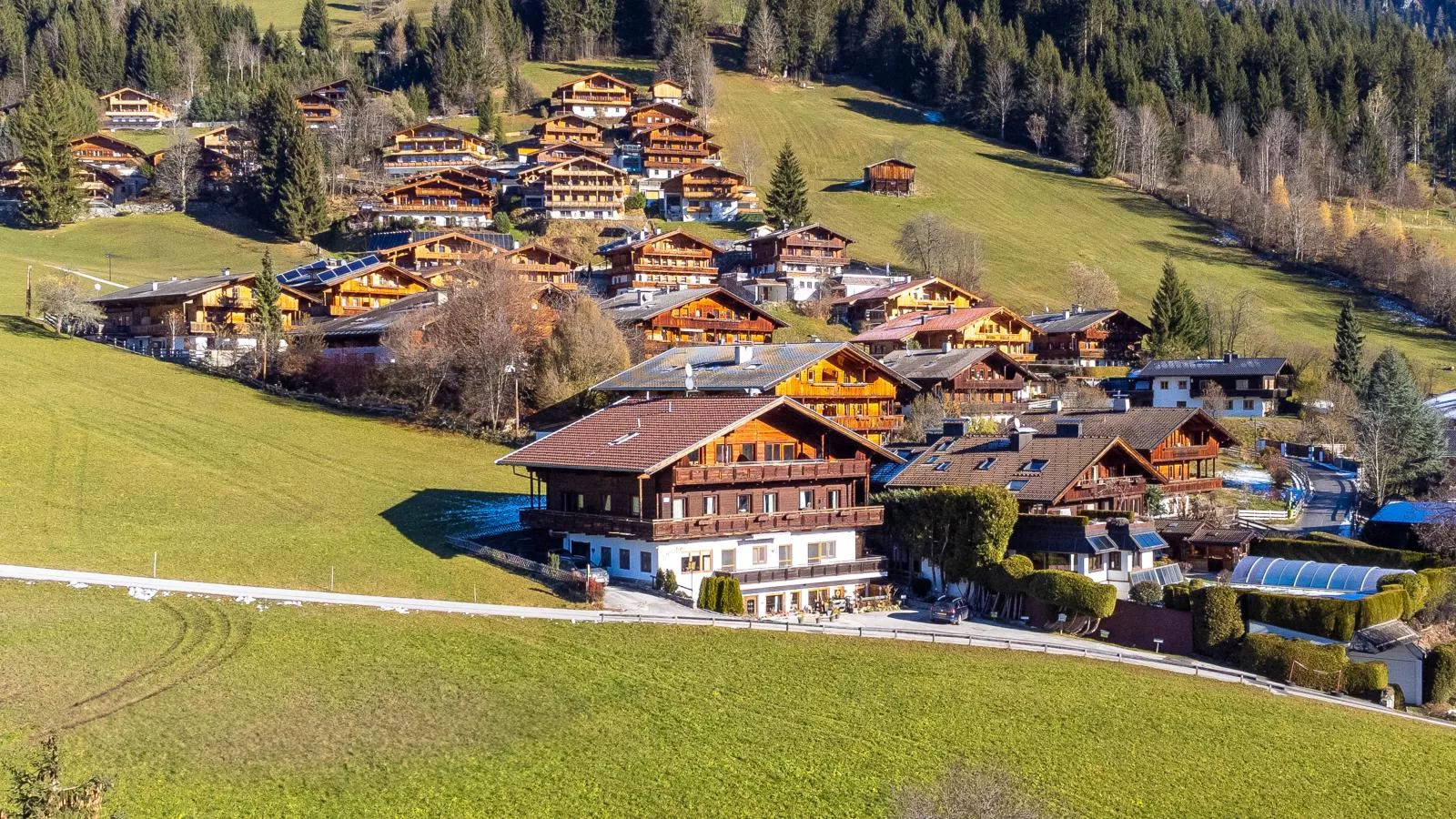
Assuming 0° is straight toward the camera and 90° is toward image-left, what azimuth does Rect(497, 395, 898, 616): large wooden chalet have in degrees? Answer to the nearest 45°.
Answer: approximately 315°

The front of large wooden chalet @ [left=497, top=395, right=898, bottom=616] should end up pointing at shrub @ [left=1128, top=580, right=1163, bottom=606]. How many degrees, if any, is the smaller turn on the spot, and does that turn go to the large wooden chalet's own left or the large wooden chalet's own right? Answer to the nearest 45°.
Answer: approximately 45° to the large wooden chalet's own left

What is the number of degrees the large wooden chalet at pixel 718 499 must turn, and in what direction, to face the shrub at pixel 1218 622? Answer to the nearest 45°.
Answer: approximately 45° to its left

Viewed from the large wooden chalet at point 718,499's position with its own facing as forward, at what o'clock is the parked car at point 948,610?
The parked car is roughly at 11 o'clock from the large wooden chalet.

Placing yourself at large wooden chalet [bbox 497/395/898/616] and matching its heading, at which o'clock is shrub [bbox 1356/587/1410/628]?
The shrub is roughly at 11 o'clock from the large wooden chalet.

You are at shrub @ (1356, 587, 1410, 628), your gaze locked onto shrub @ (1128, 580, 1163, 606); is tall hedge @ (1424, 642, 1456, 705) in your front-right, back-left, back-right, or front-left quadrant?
back-left

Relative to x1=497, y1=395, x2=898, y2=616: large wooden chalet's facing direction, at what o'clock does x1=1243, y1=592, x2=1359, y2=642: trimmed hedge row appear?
The trimmed hedge row is roughly at 11 o'clock from the large wooden chalet.
